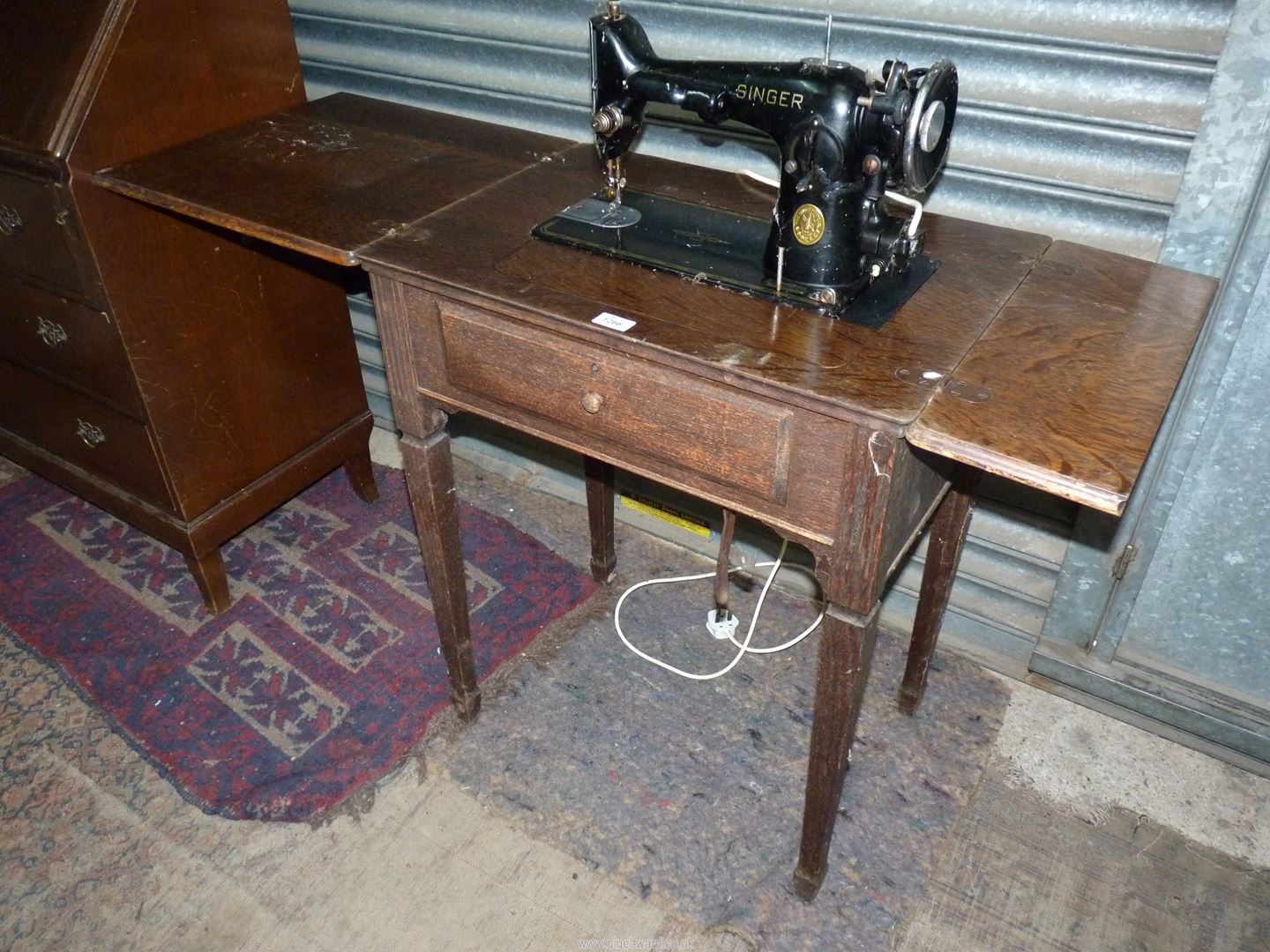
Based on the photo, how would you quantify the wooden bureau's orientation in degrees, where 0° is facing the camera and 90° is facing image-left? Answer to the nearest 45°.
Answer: approximately 45°

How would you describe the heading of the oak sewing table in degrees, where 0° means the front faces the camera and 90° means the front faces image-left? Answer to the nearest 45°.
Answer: approximately 45°

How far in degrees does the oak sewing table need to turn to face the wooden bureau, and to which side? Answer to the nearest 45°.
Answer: approximately 90° to its right
